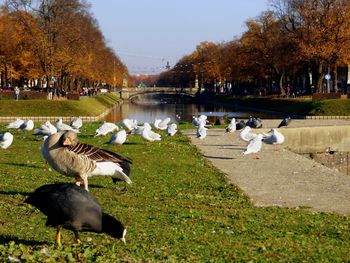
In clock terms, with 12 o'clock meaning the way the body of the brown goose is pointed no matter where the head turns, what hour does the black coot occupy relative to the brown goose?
The black coot is roughly at 9 o'clock from the brown goose.

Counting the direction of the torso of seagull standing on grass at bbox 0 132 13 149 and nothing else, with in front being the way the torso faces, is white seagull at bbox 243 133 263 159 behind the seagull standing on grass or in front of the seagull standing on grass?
in front

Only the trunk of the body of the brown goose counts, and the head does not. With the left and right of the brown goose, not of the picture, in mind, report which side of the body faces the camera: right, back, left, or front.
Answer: left

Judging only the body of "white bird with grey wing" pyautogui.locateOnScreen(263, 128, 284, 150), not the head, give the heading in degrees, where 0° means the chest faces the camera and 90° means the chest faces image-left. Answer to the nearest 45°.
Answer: approximately 270°

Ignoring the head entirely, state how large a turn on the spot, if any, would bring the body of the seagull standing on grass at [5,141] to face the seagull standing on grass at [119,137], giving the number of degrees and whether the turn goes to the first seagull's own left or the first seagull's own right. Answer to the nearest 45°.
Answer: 0° — it already faces it
